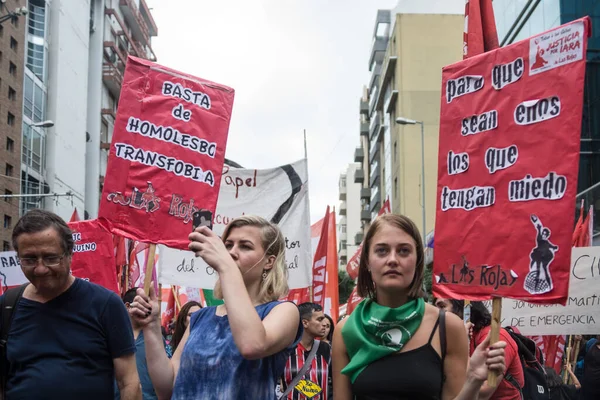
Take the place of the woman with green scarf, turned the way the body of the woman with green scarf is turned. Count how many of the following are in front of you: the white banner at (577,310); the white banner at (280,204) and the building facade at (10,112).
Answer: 0

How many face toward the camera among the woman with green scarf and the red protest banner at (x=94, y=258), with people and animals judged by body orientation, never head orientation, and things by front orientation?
2

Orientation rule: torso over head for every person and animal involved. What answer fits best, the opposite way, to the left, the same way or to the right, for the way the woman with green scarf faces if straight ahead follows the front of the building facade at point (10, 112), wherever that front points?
to the right

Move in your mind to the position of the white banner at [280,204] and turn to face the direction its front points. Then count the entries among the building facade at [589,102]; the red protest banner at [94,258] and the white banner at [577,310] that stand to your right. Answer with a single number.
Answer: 1

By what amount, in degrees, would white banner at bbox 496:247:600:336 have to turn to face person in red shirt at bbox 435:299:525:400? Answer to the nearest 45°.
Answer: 0° — it already faces them

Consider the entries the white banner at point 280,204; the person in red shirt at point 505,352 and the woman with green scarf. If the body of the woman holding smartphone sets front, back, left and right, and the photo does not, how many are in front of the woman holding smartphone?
0

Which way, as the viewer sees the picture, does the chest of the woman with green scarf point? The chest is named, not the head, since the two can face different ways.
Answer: toward the camera

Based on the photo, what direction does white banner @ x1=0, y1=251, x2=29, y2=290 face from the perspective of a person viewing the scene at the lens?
facing the viewer

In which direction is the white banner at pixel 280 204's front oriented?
toward the camera

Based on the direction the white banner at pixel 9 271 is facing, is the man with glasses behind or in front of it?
in front

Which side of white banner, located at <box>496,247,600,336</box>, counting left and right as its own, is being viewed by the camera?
front

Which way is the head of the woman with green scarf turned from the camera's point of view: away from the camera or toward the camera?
toward the camera

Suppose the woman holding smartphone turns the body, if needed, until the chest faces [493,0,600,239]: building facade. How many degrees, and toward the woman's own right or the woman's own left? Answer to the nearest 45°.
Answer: approximately 180°

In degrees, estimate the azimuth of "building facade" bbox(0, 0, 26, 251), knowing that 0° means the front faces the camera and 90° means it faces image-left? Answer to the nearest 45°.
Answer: approximately 315°

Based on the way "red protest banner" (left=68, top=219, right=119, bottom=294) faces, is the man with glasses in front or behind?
in front

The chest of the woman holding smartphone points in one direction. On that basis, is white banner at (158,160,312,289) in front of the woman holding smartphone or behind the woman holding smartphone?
behind

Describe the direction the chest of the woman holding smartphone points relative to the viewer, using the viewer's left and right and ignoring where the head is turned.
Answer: facing the viewer and to the left of the viewer
